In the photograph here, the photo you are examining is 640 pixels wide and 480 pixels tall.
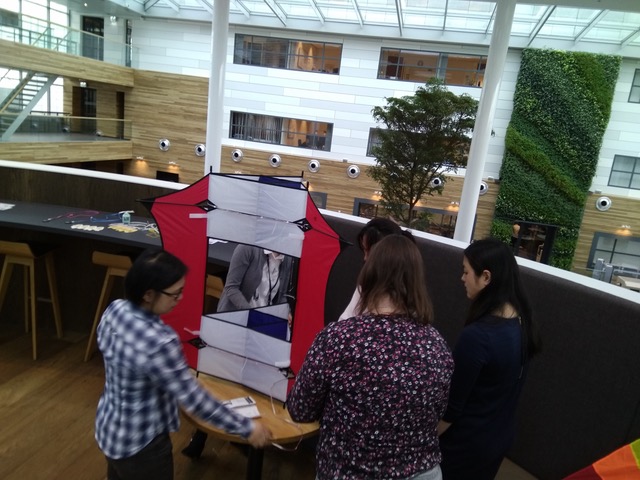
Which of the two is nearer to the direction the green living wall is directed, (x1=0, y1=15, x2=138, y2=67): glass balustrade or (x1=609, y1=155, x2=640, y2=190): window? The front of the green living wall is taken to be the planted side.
the glass balustrade

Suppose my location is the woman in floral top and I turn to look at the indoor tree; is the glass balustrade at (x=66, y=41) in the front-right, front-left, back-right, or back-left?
front-left

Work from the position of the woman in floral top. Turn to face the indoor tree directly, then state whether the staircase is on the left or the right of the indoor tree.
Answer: left

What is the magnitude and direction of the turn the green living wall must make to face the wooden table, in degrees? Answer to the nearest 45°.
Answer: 0° — it already faces it

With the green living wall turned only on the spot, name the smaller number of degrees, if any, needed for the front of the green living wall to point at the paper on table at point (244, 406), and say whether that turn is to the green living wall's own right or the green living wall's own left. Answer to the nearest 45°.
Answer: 0° — it already faces it

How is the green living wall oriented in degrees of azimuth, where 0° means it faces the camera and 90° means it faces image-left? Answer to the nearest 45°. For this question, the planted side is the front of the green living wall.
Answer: approximately 0°

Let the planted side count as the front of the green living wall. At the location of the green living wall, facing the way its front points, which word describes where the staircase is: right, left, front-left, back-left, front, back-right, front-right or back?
front-right

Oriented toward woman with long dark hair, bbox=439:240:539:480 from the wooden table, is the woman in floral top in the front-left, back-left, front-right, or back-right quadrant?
front-right

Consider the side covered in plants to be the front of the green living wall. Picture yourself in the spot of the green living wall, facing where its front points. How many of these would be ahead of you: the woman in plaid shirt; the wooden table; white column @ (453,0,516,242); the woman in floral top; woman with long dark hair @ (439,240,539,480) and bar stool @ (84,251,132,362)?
6

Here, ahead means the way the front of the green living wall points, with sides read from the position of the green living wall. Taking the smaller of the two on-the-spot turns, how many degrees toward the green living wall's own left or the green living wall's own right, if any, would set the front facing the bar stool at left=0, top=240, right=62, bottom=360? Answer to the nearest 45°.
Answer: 0° — it already faces it

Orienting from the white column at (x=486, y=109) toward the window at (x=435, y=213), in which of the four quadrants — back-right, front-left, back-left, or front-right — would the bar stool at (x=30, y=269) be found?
back-left

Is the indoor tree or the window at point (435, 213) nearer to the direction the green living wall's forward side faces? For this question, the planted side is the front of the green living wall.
the indoor tree

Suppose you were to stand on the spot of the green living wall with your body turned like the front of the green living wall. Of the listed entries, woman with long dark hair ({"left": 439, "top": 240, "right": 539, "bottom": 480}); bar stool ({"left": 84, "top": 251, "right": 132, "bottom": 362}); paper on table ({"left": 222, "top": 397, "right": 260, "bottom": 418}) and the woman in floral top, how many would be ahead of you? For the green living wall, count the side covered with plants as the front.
4

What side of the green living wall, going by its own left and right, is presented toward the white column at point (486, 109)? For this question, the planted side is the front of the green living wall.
front

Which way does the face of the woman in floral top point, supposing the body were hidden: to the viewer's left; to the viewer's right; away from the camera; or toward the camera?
away from the camera

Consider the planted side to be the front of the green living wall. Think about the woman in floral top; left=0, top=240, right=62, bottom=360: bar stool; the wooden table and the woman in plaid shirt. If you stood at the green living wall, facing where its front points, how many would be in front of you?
4

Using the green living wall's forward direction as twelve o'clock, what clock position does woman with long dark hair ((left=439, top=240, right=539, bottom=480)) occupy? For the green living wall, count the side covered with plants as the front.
The woman with long dark hair is roughly at 12 o'clock from the green living wall.

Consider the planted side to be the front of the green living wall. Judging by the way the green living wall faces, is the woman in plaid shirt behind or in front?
in front

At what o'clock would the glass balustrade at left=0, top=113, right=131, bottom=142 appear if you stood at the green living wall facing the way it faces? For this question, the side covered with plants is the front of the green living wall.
The glass balustrade is roughly at 2 o'clock from the green living wall.

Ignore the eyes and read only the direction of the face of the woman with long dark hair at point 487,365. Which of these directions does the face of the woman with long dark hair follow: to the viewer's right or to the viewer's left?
to the viewer's left

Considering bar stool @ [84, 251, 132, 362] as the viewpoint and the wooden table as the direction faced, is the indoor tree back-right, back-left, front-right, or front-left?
back-left
